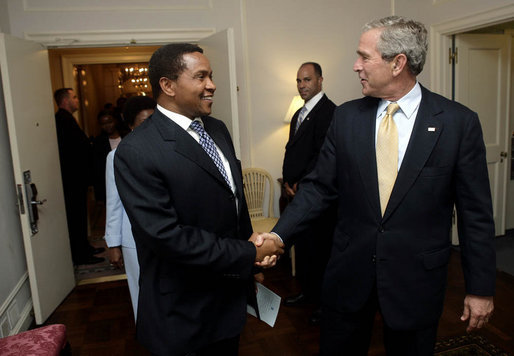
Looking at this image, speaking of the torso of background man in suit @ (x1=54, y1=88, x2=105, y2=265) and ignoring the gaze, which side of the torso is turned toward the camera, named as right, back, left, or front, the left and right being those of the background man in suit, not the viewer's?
right

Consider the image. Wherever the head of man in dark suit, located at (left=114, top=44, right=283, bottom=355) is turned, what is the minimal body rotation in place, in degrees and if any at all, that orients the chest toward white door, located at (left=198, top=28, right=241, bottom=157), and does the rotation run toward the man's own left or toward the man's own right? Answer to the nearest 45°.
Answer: approximately 135° to the man's own left

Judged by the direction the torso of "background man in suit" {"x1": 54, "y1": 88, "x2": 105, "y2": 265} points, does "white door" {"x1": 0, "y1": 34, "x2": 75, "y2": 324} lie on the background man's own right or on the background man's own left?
on the background man's own right

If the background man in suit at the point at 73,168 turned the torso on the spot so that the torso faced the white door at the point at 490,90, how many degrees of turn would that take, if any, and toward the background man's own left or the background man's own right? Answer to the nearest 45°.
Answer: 0° — they already face it

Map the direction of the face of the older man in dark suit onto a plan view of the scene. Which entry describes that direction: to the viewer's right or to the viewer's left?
to the viewer's left

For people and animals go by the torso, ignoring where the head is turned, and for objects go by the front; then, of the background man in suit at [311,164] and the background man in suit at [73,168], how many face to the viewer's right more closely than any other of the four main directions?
1

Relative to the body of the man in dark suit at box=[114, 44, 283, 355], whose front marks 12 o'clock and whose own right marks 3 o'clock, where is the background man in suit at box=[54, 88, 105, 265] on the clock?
The background man in suit is roughly at 7 o'clock from the man in dark suit.

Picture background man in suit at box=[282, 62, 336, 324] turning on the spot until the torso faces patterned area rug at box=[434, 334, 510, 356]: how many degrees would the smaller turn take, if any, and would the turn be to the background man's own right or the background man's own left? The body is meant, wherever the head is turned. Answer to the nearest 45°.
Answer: approximately 90° to the background man's own left

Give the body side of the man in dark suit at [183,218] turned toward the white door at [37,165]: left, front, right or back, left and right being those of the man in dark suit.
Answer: back

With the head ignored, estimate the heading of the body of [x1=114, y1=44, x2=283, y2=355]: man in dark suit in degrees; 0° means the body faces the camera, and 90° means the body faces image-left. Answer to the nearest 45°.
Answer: approximately 315°

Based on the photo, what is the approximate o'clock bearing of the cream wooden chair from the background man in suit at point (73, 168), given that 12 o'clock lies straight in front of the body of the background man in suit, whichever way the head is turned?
The cream wooden chair is roughly at 1 o'clock from the background man in suit.

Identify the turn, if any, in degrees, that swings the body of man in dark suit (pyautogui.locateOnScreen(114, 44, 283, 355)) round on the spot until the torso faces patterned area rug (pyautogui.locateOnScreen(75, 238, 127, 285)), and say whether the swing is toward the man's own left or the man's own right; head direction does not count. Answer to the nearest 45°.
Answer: approximately 135° to the man's own left

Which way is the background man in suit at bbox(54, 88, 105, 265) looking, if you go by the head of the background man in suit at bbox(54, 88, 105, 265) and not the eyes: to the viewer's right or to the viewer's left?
to the viewer's right

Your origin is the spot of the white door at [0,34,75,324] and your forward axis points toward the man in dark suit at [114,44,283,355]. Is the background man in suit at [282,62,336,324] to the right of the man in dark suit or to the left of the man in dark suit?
left
